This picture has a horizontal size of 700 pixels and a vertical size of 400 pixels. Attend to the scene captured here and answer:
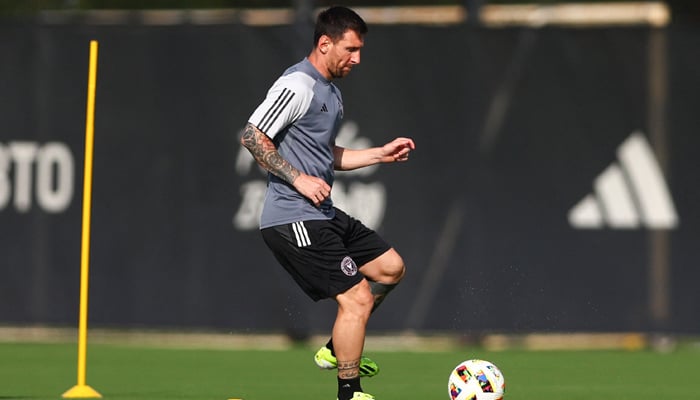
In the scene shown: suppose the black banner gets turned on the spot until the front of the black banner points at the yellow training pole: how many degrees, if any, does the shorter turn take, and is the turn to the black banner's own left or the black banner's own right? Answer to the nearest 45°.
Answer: approximately 45° to the black banner's own right

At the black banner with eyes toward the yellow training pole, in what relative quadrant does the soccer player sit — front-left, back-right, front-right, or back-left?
front-left

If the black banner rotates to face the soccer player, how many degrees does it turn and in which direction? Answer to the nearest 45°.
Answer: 0° — it already faces them

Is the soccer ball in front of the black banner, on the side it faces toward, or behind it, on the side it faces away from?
in front

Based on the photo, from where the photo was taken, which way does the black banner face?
toward the camera
